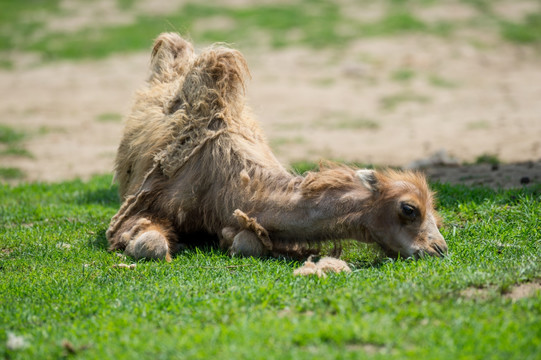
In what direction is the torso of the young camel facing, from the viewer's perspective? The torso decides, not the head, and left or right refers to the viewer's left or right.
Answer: facing the viewer and to the right of the viewer
